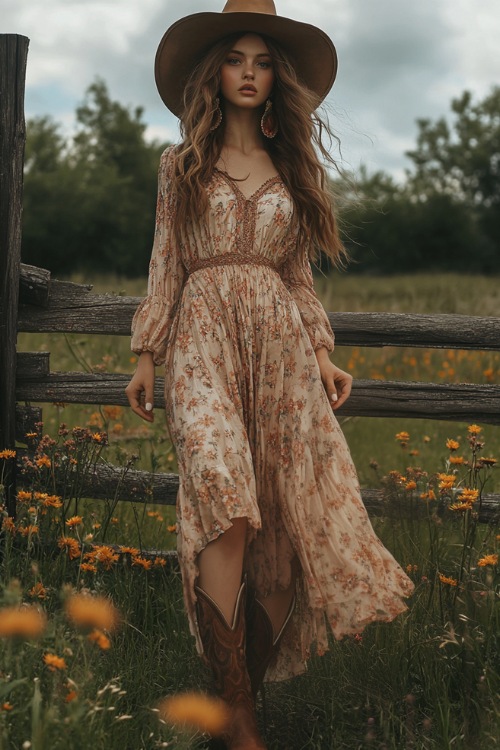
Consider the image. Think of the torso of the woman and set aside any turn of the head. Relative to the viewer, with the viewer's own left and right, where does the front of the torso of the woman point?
facing the viewer

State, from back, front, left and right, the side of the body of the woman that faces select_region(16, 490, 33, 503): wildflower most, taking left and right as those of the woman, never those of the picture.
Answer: right

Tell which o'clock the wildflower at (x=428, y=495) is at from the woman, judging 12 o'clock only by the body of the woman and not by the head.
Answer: The wildflower is roughly at 8 o'clock from the woman.

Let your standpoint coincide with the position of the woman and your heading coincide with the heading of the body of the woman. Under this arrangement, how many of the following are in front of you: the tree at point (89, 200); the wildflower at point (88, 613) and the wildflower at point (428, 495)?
1

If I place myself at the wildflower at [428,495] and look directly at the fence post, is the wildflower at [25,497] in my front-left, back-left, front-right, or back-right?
front-left

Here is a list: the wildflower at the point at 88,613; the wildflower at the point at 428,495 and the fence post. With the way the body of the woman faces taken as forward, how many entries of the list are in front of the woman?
1

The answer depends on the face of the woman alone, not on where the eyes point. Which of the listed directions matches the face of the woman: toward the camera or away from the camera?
toward the camera

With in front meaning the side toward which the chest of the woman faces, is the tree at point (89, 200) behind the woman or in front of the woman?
behind

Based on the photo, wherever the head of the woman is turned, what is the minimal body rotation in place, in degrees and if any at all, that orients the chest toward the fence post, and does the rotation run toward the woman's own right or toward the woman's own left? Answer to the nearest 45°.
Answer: approximately 135° to the woman's own right

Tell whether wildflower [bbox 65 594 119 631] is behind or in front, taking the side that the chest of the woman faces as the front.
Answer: in front
